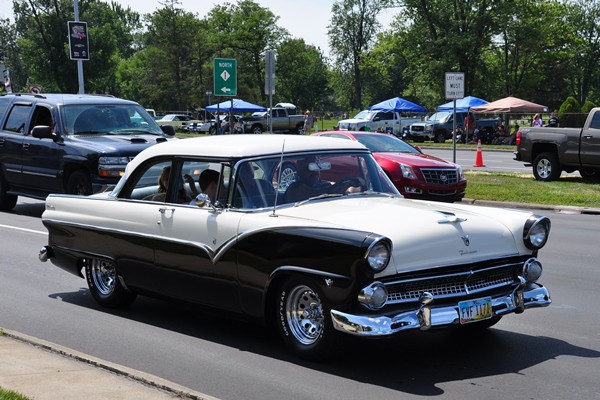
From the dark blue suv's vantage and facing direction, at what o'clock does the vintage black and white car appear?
The vintage black and white car is roughly at 1 o'clock from the dark blue suv.

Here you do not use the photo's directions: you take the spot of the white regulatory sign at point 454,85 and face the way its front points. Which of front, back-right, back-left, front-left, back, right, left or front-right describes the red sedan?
front

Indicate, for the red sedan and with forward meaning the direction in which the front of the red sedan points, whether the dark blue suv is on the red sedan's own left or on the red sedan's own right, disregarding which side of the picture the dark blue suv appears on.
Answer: on the red sedan's own right

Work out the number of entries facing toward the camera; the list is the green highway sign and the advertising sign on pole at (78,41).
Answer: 2

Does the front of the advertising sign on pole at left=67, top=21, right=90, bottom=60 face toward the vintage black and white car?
yes

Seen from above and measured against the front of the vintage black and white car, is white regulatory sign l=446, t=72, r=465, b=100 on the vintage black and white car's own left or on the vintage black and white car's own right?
on the vintage black and white car's own left

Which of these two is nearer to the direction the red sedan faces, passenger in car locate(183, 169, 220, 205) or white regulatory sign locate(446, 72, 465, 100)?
the passenger in car

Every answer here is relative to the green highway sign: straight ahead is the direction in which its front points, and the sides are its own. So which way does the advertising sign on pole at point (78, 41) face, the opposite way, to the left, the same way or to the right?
the same way

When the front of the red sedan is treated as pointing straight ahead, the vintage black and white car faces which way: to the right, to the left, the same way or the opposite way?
the same way

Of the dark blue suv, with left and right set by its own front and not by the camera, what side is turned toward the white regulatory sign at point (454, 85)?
left

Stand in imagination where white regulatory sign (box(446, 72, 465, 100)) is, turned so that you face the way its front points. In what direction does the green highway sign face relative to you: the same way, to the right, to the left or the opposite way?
the same way

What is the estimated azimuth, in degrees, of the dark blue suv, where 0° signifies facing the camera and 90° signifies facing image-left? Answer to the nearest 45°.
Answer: approximately 315°

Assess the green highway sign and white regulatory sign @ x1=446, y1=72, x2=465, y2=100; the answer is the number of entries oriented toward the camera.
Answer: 2

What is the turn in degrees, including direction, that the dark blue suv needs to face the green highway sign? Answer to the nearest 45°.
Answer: approximately 90° to its left

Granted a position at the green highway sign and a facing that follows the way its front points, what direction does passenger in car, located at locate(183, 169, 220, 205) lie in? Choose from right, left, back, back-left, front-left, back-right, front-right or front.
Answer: front

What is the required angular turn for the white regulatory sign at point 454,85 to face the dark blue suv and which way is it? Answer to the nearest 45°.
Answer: approximately 45° to its right

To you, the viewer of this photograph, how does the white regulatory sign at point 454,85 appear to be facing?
facing the viewer

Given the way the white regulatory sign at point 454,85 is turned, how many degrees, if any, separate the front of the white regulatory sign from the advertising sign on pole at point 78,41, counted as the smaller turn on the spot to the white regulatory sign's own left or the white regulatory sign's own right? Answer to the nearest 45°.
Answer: approximately 135° to the white regulatory sign's own right

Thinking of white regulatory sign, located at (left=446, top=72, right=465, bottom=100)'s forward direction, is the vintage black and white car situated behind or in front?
in front

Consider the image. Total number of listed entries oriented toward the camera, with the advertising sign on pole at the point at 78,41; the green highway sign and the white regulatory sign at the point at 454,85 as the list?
3

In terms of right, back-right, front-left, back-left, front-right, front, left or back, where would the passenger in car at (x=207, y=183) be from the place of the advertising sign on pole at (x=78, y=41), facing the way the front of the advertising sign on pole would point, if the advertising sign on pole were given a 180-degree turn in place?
back
